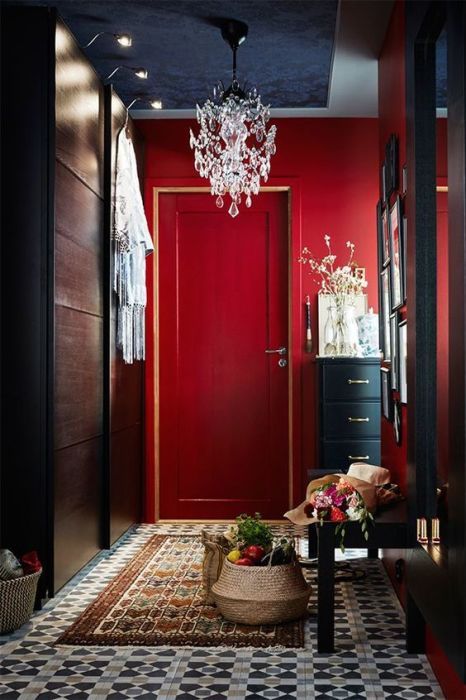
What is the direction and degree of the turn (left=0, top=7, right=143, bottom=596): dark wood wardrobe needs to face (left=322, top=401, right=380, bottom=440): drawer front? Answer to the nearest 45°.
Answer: approximately 45° to its left

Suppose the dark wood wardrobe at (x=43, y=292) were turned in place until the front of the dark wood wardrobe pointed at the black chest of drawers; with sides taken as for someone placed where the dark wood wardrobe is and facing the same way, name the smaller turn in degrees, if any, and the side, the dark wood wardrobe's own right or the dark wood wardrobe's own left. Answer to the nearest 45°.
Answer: approximately 45° to the dark wood wardrobe's own left

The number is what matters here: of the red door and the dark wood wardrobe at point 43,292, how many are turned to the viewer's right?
1

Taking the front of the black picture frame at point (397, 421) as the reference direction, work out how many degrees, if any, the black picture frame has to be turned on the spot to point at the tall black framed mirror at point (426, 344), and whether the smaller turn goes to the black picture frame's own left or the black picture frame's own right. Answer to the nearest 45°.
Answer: approximately 90° to the black picture frame's own left

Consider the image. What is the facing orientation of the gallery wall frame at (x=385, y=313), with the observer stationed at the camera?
facing to the left of the viewer

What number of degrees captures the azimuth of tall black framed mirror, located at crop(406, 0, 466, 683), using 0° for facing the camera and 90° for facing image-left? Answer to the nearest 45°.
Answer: approximately 90°

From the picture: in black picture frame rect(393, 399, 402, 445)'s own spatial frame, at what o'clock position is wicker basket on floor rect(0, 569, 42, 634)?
The wicker basket on floor is roughly at 11 o'clock from the black picture frame.

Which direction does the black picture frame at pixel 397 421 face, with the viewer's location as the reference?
facing to the left of the viewer

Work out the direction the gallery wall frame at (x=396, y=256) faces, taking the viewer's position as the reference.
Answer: facing to the left of the viewer

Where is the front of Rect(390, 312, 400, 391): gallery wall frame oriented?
to the viewer's left
